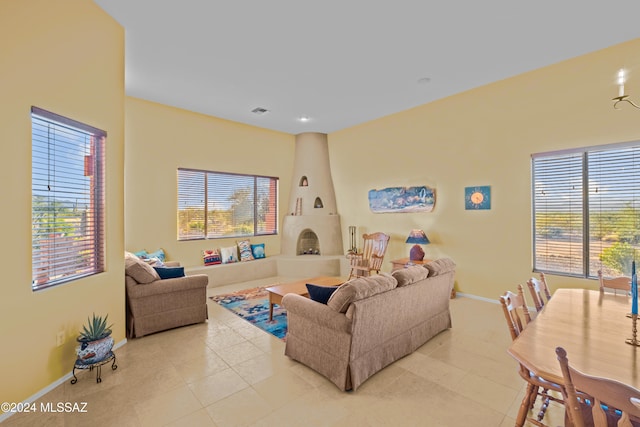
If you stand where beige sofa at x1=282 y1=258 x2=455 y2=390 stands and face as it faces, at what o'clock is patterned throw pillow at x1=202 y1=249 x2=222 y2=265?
The patterned throw pillow is roughly at 12 o'clock from the beige sofa.

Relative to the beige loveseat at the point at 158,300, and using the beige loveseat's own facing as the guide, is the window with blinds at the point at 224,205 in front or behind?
in front

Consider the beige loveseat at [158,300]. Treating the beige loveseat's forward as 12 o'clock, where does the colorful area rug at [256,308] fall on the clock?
The colorful area rug is roughly at 1 o'clock from the beige loveseat.

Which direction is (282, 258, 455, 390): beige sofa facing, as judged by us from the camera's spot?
facing away from the viewer and to the left of the viewer

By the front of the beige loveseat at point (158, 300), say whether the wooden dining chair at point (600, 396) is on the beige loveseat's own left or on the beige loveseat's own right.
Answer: on the beige loveseat's own right

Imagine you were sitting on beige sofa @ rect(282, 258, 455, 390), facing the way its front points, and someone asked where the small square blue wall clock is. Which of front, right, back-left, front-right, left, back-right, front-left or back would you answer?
right

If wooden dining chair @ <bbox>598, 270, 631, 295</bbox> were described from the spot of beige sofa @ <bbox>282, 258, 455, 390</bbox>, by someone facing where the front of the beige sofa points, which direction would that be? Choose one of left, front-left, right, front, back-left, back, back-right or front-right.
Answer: back-right

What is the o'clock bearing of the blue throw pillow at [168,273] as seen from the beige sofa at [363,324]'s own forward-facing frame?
The blue throw pillow is roughly at 11 o'clock from the beige sofa.

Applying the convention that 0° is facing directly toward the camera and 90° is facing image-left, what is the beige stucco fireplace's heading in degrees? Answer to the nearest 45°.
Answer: approximately 0°
